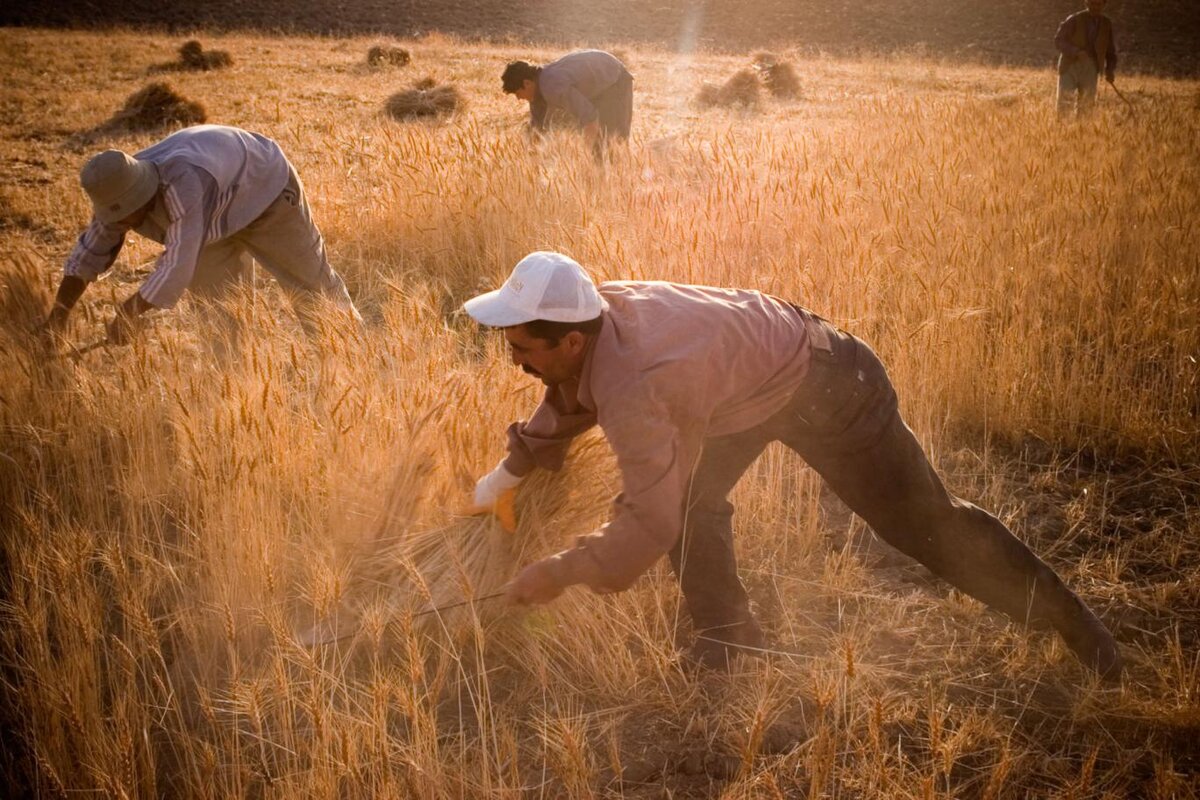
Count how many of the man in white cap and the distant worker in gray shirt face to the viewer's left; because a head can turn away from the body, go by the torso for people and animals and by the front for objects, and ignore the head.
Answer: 2

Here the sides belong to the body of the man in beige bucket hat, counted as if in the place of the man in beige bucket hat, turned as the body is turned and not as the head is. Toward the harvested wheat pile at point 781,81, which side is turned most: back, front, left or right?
back

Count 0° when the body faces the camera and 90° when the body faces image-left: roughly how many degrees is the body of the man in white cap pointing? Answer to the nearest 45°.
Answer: approximately 90°

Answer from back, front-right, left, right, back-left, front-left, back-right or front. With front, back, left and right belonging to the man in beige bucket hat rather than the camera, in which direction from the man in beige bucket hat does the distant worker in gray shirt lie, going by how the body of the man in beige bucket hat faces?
back

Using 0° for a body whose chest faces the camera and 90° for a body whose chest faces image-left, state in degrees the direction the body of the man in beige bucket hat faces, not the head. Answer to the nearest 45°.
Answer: approximately 45°

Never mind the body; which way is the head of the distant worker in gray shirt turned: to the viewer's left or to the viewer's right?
to the viewer's left

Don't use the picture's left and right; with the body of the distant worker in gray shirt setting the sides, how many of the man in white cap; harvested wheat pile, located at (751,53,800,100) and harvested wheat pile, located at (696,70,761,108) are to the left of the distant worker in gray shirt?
1

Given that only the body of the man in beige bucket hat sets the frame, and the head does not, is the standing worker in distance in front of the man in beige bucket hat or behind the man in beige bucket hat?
behind

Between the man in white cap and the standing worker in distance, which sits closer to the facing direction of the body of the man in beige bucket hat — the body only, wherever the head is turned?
the man in white cap

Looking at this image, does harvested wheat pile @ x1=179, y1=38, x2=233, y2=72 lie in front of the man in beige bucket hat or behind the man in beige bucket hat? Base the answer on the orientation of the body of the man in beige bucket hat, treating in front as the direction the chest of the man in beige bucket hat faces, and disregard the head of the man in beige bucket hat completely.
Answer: behind

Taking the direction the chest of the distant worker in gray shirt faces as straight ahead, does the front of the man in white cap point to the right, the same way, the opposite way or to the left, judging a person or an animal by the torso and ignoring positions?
the same way

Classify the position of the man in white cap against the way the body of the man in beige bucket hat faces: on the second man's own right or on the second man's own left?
on the second man's own left

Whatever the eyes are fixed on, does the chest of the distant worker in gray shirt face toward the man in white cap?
no

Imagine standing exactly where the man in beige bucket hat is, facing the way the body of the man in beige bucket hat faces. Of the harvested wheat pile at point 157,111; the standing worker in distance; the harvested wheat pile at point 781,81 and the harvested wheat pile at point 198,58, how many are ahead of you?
0

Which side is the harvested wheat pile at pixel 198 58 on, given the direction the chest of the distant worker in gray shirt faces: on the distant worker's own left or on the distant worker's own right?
on the distant worker's own right

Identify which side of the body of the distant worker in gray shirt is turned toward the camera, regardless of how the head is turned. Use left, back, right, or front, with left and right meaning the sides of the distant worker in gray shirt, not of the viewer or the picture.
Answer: left
